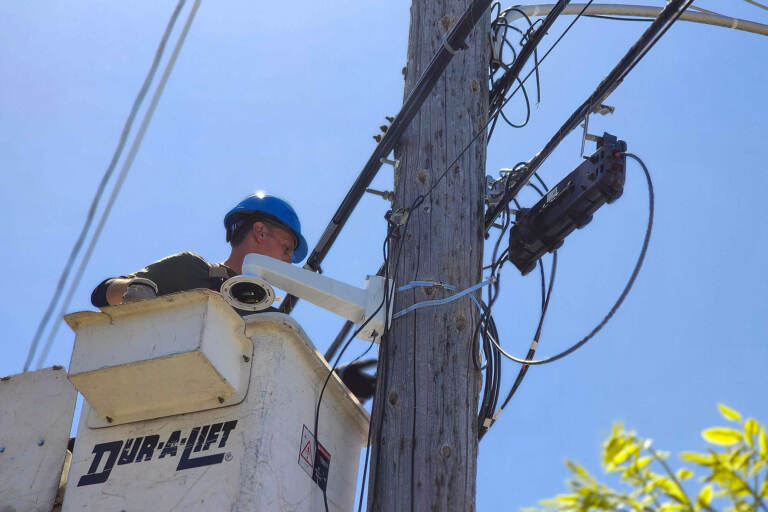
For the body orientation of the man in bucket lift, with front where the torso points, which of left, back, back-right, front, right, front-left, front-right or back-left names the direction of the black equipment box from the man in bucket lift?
front-right

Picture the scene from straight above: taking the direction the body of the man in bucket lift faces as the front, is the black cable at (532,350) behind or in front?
in front

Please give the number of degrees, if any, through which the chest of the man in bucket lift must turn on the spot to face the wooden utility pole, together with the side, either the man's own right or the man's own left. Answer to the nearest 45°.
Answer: approximately 45° to the man's own right

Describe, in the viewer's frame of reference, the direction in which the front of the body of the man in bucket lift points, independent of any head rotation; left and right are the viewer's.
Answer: facing to the right of the viewer
